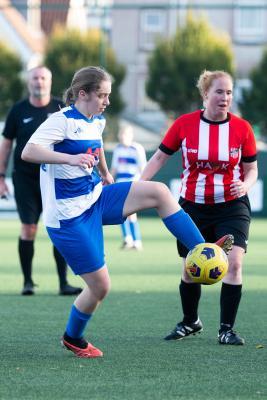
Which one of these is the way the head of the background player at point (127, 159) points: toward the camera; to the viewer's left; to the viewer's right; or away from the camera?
toward the camera

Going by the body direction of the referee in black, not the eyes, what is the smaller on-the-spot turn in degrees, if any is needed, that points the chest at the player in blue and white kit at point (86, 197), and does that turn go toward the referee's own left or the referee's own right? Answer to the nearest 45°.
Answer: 0° — they already face them

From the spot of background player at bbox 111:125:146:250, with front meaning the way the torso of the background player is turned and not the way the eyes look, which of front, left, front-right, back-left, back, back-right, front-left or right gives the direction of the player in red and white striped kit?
front

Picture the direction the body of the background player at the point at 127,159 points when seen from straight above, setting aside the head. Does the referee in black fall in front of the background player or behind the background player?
in front

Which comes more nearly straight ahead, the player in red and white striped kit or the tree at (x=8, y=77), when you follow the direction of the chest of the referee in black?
the player in red and white striped kit

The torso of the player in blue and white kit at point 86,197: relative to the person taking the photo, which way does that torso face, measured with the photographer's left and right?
facing the viewer and to the right of the viewer

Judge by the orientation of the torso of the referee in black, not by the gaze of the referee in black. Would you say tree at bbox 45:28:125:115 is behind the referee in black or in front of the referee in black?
behind

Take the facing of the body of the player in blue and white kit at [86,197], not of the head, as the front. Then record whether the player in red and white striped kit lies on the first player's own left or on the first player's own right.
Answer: on the first player's own left

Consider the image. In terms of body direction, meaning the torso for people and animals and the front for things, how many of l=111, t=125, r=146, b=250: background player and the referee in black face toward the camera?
2

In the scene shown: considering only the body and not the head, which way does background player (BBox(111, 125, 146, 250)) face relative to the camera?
toward the camera

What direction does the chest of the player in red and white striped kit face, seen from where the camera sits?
toward the camera

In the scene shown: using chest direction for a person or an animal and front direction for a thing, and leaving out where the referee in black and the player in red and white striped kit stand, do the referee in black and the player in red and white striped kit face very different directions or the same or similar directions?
same or similar directions

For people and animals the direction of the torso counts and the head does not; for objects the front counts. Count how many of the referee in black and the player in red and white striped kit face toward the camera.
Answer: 2

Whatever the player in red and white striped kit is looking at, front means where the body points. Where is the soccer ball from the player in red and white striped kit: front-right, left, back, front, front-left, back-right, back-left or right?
front

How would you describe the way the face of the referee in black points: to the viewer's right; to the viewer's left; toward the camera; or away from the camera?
toward the camera

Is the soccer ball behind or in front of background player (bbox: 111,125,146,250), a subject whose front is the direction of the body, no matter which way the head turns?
in front

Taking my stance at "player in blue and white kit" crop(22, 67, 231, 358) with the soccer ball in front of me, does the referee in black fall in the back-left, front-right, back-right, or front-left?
back-left

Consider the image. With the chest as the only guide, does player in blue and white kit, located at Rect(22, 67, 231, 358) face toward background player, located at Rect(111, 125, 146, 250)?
no
